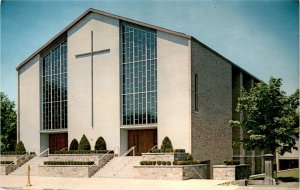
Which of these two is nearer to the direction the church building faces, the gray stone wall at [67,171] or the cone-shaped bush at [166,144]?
the gray stone wall

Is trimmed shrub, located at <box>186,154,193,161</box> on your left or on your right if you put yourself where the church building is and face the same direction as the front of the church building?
on your left

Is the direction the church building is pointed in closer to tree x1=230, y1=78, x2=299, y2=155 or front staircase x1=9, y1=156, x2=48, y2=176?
the front staircase

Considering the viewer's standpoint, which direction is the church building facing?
facing the viewer and to the left of the viewer

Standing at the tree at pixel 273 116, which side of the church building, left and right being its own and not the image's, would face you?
left

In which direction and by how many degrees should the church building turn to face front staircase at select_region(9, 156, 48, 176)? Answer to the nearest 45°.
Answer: approximately 45° to its right

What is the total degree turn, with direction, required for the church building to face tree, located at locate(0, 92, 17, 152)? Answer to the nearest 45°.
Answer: approximately 90° to its right

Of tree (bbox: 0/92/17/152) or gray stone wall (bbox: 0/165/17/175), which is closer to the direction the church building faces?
the gray stone wall
